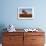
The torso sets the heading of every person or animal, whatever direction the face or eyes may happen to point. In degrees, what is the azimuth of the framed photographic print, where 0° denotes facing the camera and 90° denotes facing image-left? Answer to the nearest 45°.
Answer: approximately 0°
